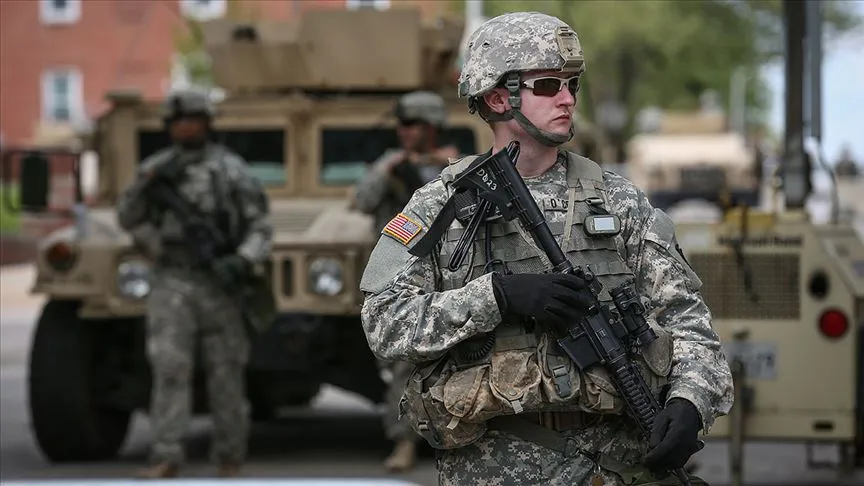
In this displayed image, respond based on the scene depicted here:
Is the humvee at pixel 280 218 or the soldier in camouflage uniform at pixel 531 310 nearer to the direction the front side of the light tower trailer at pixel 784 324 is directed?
the humvee

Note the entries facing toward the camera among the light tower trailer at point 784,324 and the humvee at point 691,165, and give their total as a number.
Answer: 1

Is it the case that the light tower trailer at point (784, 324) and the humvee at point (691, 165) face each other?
yes

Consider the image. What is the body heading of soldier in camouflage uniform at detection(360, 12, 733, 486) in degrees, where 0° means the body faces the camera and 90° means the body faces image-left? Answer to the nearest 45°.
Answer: approximately 315°

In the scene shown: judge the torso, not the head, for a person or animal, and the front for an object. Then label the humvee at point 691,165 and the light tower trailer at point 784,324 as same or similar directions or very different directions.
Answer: very different directions

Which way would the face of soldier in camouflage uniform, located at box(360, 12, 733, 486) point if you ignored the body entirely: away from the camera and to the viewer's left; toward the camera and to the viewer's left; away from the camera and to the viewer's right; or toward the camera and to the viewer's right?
toward the camera and to the viewer's right

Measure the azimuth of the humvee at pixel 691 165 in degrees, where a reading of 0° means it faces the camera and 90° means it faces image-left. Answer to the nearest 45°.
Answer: approximately 0°

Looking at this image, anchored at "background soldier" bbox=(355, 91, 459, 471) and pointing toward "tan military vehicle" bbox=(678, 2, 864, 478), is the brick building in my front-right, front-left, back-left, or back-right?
back-left

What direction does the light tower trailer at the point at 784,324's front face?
away from the camera

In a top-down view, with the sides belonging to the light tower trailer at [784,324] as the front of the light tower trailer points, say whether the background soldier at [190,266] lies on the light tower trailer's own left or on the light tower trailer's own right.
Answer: on the light tower trailer's own left
